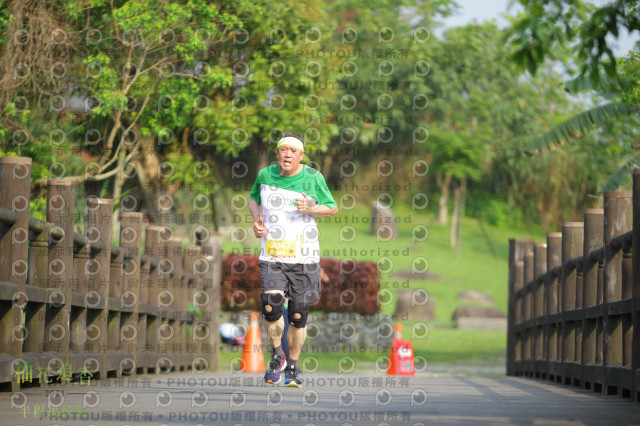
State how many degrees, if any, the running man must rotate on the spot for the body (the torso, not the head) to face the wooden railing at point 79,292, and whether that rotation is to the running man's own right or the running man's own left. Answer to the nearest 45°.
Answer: approximately 90° to the running man's own right

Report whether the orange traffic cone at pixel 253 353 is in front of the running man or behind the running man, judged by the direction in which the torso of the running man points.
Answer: behind

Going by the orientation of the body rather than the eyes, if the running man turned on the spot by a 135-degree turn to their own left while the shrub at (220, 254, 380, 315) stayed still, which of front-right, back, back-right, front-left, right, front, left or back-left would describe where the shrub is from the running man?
front-left

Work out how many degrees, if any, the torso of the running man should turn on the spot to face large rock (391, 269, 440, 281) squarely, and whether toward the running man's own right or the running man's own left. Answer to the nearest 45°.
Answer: approximately 180°

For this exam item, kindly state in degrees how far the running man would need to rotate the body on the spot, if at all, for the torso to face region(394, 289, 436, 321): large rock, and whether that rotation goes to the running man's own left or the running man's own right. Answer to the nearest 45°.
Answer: approximately 180°

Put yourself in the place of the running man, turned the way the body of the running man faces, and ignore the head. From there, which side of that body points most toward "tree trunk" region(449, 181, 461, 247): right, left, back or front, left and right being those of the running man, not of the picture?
back

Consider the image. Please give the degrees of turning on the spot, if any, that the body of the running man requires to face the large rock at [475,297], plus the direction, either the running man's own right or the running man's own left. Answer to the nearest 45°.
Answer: approximately 180°

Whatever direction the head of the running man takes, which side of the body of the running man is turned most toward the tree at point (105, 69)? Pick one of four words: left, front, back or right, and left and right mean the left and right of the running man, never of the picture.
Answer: back

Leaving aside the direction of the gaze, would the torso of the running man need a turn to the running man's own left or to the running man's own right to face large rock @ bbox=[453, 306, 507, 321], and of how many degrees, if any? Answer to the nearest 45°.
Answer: approximately 180°

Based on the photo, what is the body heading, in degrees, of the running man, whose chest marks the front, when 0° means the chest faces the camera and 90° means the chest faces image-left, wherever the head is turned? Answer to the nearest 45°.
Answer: approximately 0°
